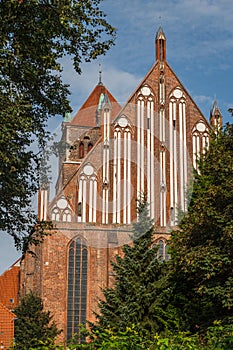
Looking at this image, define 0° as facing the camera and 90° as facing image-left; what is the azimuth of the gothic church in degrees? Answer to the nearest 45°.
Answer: approximately 0°

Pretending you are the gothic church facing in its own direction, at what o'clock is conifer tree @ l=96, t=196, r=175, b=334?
The conifer tree is roughly at 12 o'clock from the gothic church.

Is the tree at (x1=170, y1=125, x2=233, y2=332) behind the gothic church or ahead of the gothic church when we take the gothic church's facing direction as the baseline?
ahead
